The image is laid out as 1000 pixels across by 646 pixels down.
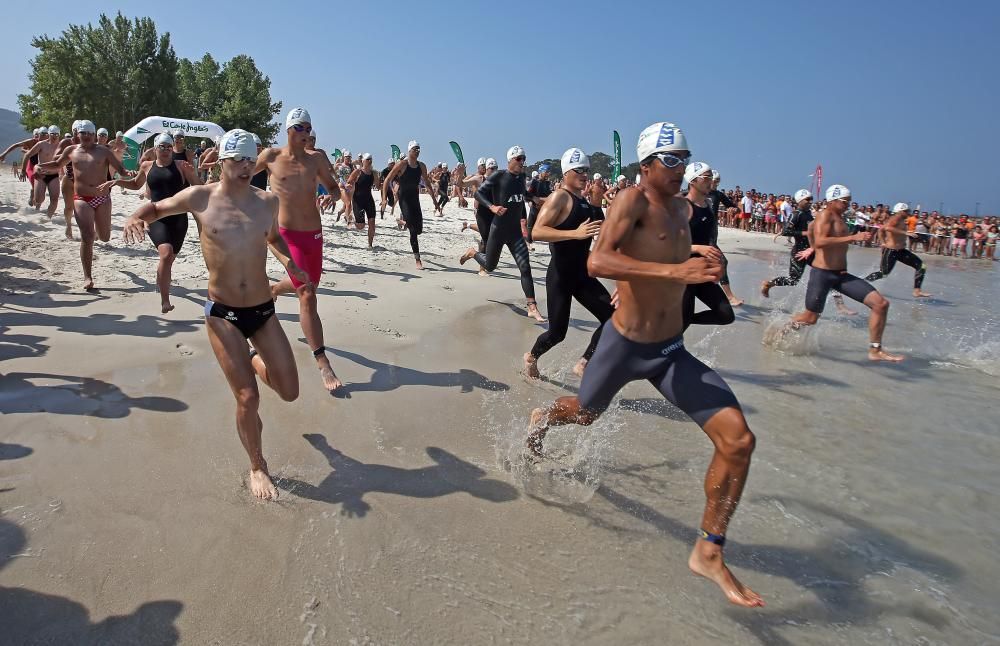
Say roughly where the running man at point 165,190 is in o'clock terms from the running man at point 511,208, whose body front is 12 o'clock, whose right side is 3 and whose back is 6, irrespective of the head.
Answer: the running man at point 165,190 is roughly at 4 o'clock from the running man at point 511,208.

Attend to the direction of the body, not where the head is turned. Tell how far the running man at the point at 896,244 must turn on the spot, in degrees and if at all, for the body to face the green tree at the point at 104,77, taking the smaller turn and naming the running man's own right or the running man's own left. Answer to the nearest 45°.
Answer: approximately 180°

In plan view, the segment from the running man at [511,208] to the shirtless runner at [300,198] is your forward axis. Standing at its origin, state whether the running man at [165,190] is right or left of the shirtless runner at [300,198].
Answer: right

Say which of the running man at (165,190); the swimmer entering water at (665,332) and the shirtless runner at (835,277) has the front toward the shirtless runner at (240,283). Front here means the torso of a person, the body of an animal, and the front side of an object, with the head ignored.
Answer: the running man

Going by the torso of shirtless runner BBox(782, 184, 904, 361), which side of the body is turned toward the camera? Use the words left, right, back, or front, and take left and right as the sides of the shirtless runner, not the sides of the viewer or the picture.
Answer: right

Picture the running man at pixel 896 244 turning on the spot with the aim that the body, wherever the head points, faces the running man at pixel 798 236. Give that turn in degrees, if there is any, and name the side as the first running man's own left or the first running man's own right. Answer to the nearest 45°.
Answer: approximately 135° to the first running man's own right

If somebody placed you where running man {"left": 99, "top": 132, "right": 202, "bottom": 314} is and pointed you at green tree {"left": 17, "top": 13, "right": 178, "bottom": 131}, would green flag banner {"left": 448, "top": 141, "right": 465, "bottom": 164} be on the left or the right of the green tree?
right

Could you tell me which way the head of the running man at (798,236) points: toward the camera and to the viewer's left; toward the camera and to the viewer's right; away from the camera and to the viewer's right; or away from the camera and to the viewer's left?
toward the camera and to the viewer's right

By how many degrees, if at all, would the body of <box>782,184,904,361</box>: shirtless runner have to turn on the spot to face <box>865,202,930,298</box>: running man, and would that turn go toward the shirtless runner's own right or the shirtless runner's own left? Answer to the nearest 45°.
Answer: approximately 90° to the shirtless runner's own left

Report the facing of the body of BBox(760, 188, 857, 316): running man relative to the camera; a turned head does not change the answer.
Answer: to the viewer's right

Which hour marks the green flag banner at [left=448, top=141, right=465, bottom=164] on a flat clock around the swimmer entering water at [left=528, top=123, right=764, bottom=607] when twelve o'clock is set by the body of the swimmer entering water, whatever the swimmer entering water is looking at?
The green flag banner is roughly at 7 o'clock from the swimmer entering water.

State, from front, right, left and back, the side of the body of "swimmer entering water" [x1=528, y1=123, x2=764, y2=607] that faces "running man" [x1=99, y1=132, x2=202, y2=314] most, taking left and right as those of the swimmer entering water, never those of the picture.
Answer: back

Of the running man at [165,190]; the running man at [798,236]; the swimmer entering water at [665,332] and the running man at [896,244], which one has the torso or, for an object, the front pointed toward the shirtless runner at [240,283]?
the running man at [165,190]
